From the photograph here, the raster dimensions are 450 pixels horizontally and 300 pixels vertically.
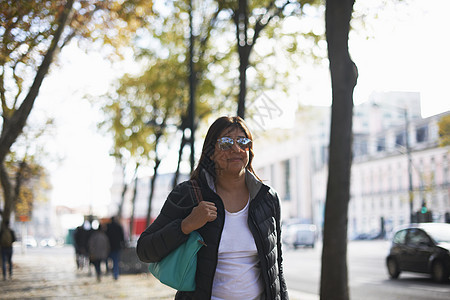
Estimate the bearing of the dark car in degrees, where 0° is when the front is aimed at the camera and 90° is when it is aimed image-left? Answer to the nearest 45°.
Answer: approximately 315°

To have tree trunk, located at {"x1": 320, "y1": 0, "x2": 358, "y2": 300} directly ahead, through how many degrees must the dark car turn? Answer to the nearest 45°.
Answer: approximately 45° to its right

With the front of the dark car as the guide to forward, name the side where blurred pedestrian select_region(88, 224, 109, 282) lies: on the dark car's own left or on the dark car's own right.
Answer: on the dark car's own right

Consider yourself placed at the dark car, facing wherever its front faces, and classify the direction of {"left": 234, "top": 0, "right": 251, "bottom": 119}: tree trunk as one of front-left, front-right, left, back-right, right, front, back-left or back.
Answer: right

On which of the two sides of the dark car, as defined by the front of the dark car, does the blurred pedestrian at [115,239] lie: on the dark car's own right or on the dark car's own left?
on the dark car's own right
